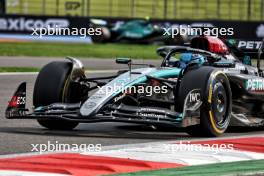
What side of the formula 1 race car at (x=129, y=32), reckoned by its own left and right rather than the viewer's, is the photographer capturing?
right

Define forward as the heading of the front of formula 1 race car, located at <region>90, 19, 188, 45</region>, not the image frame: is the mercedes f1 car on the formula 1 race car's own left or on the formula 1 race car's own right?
on the formula 1 race car's own right

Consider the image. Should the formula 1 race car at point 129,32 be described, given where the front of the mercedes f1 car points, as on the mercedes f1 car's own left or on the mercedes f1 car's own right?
on the mercedes f1 car's own right

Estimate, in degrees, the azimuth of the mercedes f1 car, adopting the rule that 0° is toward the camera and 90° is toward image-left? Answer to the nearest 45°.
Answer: approximately 45°

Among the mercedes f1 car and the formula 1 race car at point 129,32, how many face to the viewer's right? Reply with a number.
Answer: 1
